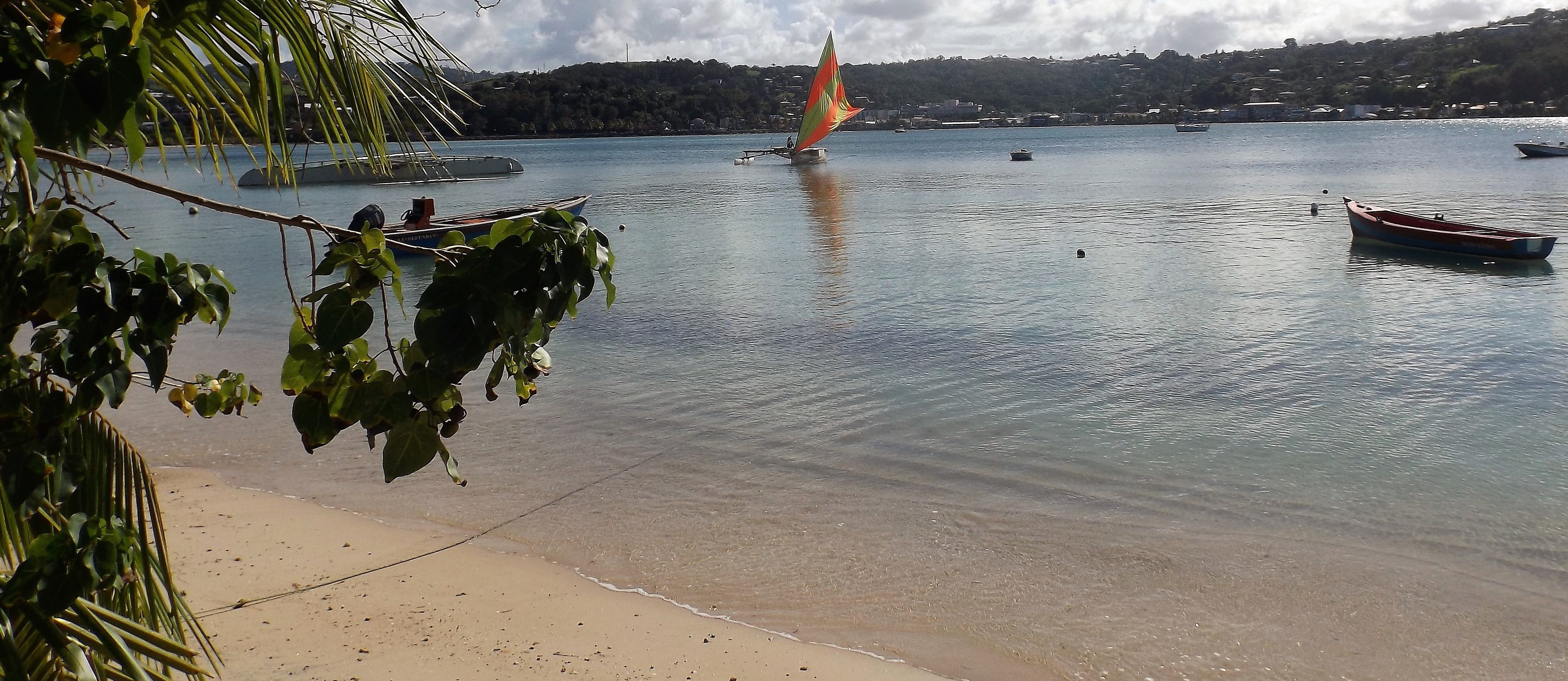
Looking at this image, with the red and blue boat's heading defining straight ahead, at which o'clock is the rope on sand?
The rope on sand is roughly at 8 o'clock from the red and blue boat.

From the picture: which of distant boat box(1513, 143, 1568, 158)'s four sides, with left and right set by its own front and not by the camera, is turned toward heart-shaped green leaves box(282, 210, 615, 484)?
left

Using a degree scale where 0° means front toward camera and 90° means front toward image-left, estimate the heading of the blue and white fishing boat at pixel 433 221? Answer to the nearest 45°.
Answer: approximately 225°

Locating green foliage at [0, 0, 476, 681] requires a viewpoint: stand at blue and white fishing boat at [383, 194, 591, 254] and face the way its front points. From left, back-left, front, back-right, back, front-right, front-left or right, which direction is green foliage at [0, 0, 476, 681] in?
back-right

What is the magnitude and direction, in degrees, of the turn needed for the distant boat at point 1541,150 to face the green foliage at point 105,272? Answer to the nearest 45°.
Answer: approximately 90° to its left

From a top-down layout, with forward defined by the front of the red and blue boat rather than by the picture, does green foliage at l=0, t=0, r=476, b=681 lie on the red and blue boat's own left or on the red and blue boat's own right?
on the red and blue boat's own left

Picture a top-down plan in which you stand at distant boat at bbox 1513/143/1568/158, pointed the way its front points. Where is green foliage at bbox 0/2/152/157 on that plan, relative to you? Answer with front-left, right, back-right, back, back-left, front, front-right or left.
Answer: left

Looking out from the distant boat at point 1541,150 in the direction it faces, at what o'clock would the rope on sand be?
The rope on sand is roughly at 9 o'clock from the distant boat.

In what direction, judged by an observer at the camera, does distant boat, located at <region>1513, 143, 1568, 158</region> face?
facing to the left of the viewer

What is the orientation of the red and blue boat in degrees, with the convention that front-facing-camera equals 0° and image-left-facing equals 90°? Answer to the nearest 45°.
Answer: approximately 135°

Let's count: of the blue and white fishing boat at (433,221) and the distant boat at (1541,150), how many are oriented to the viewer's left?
1

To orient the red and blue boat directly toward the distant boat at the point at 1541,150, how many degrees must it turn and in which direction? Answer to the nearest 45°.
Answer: approximately 45° to its right

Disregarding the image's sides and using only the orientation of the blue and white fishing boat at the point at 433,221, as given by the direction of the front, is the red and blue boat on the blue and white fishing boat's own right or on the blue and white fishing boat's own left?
on the blue and white fishing boat's own right

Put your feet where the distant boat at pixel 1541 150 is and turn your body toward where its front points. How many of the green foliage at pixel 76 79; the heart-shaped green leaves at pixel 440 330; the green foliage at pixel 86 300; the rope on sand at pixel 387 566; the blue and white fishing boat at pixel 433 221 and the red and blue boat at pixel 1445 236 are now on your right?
0

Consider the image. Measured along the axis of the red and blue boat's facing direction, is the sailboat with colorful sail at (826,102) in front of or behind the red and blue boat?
in front

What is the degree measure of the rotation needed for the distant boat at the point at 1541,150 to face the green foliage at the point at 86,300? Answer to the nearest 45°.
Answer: approximately 90° to its left

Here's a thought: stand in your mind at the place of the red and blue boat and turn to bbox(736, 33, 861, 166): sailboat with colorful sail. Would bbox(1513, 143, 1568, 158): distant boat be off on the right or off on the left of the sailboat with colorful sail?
right
